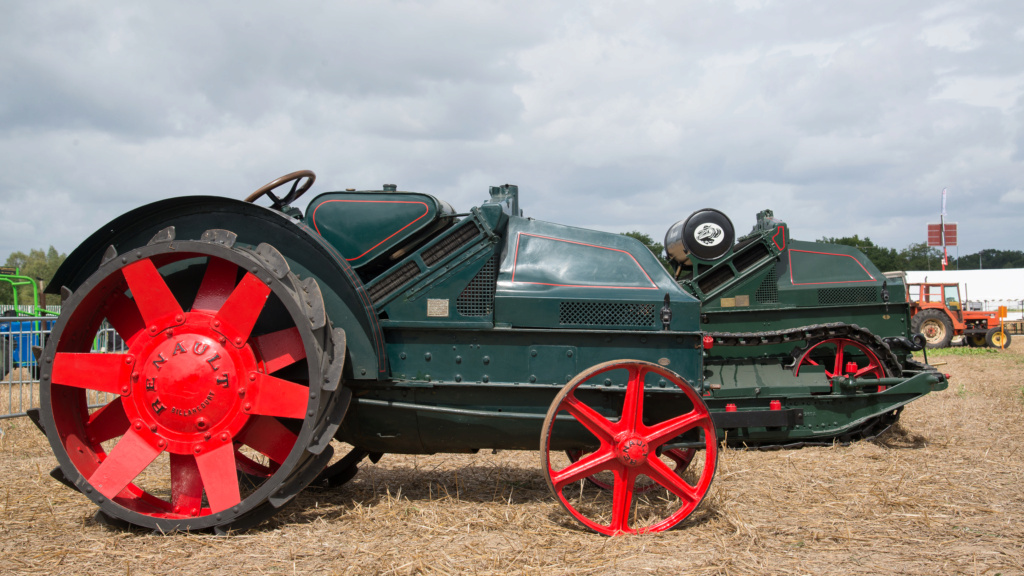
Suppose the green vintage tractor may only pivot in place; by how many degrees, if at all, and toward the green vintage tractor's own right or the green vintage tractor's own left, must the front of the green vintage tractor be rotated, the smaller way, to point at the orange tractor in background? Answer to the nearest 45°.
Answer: approximately 45° to the green vintage tractor's own left

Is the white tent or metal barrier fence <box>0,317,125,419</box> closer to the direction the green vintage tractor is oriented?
the white tent

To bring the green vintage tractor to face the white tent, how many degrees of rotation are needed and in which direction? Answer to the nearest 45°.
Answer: approximately 45° to its left

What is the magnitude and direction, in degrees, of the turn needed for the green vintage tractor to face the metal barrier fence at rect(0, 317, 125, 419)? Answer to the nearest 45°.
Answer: approximately 135° to its left

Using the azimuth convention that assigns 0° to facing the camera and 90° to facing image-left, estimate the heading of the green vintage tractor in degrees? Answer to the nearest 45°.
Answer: approximately 270°
